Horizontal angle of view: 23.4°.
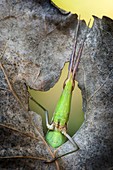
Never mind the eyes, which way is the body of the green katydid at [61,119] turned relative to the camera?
toward the camera
